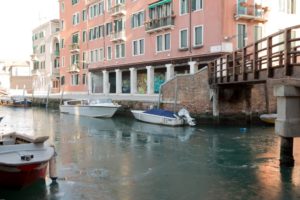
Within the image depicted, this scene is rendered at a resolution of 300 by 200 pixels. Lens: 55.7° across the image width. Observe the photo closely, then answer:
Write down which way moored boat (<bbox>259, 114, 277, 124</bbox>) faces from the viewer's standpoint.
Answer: facing to the left of the viewer

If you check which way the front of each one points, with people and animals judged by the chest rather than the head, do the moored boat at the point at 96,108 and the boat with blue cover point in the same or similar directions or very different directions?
very different directions

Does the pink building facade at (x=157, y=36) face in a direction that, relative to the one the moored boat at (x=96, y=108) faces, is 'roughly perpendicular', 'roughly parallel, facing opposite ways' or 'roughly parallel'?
roughly perpendicular

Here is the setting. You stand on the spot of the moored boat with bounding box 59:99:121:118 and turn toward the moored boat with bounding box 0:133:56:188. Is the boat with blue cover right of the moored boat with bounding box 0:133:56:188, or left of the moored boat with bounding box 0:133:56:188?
left
